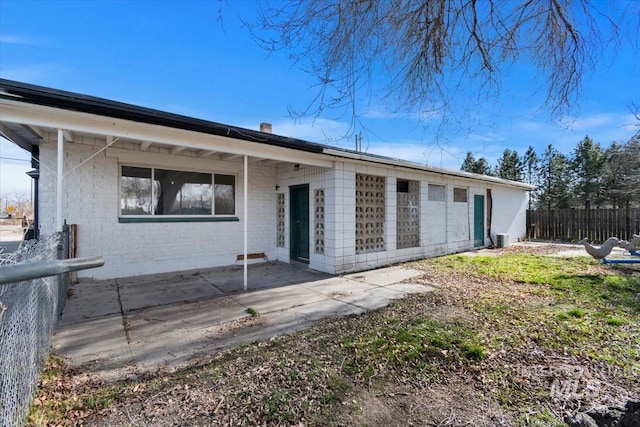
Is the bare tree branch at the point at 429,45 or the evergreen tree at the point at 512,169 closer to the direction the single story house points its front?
the bare tree branch

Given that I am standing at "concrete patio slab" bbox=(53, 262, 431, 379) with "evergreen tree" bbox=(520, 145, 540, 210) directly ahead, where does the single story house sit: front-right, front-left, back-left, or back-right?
front-left

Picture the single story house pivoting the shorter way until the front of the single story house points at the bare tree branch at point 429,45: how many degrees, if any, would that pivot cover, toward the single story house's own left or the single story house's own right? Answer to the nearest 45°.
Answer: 0° — it already faces it

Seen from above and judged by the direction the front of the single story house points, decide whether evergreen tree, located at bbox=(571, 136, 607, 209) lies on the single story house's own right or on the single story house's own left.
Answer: on the single story house's own left

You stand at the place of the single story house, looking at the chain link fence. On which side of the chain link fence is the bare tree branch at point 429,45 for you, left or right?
left

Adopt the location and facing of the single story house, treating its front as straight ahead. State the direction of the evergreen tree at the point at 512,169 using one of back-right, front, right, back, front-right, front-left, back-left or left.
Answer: left

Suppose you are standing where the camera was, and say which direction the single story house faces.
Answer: facing the viewer and to the right of the viewer

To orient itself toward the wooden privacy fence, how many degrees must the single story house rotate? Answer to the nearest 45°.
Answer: approximately 45° to its left

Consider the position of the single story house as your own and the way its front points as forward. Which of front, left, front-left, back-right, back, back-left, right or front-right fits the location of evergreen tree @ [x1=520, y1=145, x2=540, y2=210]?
left

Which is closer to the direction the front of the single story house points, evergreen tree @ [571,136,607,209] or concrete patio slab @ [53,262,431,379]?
the concrete patio slab
